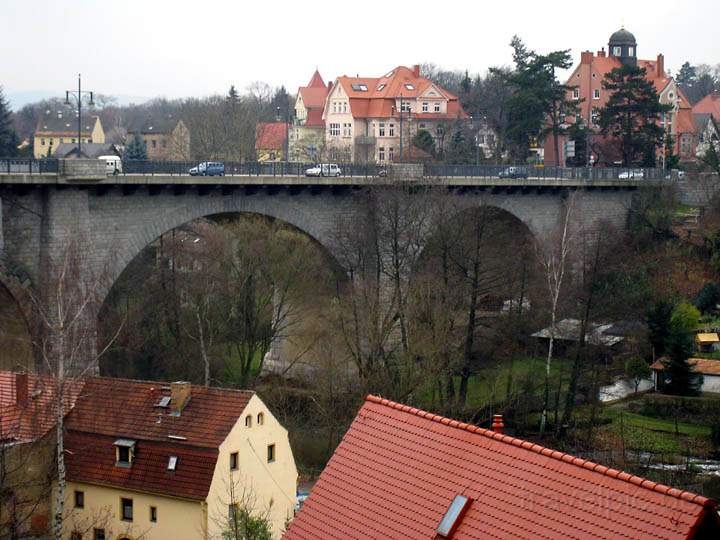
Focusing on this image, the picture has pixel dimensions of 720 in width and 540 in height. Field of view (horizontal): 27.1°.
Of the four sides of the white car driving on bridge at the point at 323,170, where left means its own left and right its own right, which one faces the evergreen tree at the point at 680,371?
back

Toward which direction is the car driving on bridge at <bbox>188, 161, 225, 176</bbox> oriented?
to the viewer's left

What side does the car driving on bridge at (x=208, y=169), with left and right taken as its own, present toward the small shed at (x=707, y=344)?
back

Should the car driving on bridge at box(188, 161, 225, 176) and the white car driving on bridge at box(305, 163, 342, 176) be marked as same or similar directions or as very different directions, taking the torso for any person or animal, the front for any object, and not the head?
same or similar directions

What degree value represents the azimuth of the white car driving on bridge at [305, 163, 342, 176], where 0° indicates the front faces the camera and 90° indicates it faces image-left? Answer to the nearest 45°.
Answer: approximately 90°

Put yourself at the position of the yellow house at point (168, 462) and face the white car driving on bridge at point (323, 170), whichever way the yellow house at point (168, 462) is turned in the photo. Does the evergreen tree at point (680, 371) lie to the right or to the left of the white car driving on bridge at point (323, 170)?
right

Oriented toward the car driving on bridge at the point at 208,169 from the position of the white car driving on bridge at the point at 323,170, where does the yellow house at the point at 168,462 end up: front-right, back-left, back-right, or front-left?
front-left

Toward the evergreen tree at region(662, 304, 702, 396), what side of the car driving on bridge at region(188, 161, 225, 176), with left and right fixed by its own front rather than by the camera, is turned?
back

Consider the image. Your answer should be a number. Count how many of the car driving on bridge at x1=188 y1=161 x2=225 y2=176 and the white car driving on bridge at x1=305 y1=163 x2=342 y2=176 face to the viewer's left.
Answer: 2

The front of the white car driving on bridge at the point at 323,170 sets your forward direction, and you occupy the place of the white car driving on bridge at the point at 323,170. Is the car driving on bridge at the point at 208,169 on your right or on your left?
on your left

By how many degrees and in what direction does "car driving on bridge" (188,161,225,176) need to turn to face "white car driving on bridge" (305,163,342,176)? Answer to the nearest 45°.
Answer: approximately 135° to its right

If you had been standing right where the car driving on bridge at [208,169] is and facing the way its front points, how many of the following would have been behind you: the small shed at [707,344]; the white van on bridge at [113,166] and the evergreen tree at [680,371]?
2

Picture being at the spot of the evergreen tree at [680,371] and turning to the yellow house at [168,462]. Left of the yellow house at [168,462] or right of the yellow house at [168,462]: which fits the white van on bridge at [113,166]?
right
